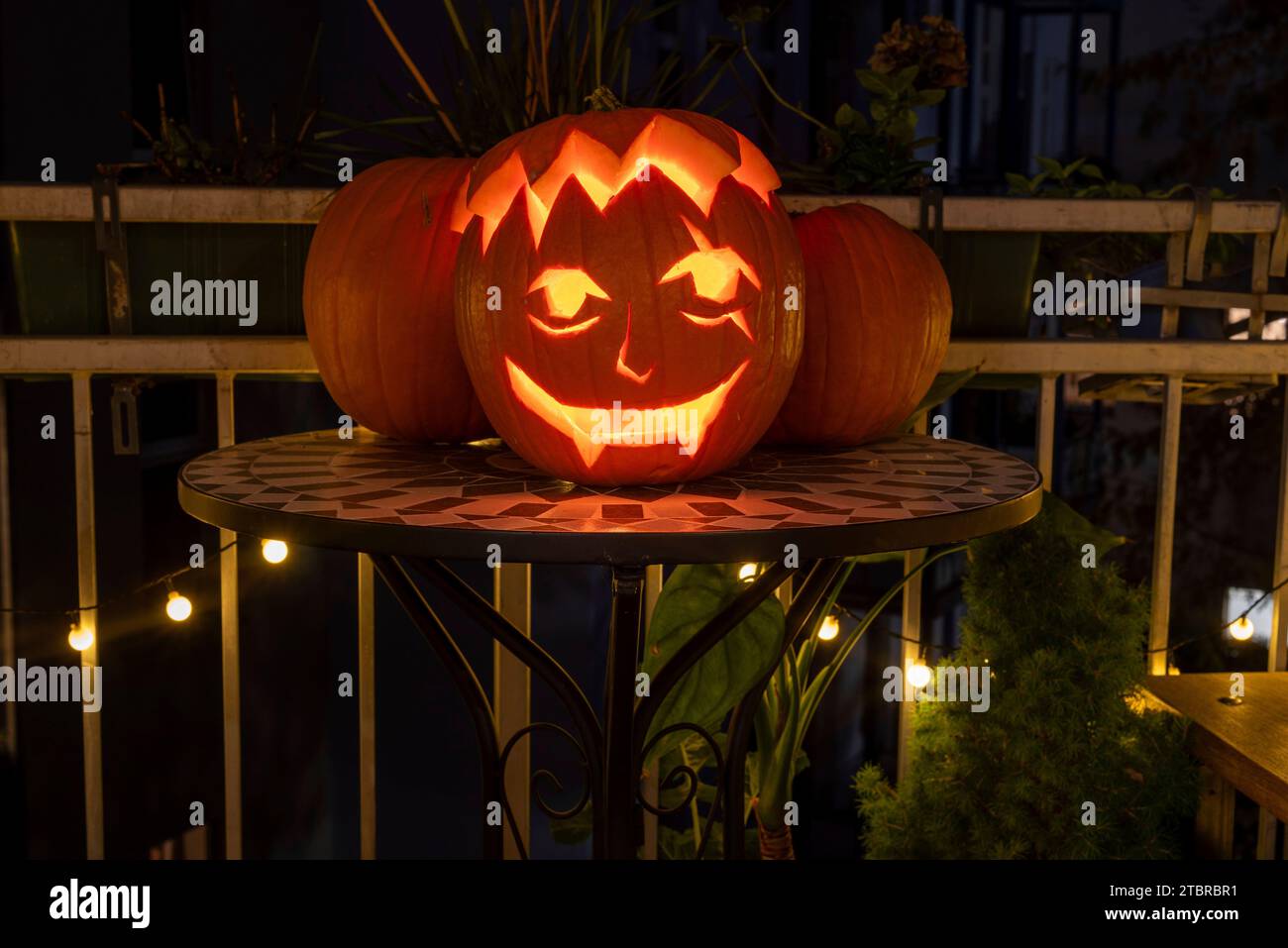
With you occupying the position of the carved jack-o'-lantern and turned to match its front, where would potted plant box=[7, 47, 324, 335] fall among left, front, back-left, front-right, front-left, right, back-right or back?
back-right

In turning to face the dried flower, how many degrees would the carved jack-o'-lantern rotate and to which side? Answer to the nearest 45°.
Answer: approximately 135° to its left

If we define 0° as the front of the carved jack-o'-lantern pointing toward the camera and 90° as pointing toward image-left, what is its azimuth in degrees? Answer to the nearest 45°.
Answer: approximately 0°

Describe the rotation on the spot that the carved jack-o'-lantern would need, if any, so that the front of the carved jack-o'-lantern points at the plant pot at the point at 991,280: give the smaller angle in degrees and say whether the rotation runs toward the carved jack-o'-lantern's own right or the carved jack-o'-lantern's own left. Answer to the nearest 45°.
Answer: approximately 135° to the carved jack-o'-lantern's own left

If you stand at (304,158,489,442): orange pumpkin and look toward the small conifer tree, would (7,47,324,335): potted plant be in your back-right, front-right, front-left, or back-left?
back-left
